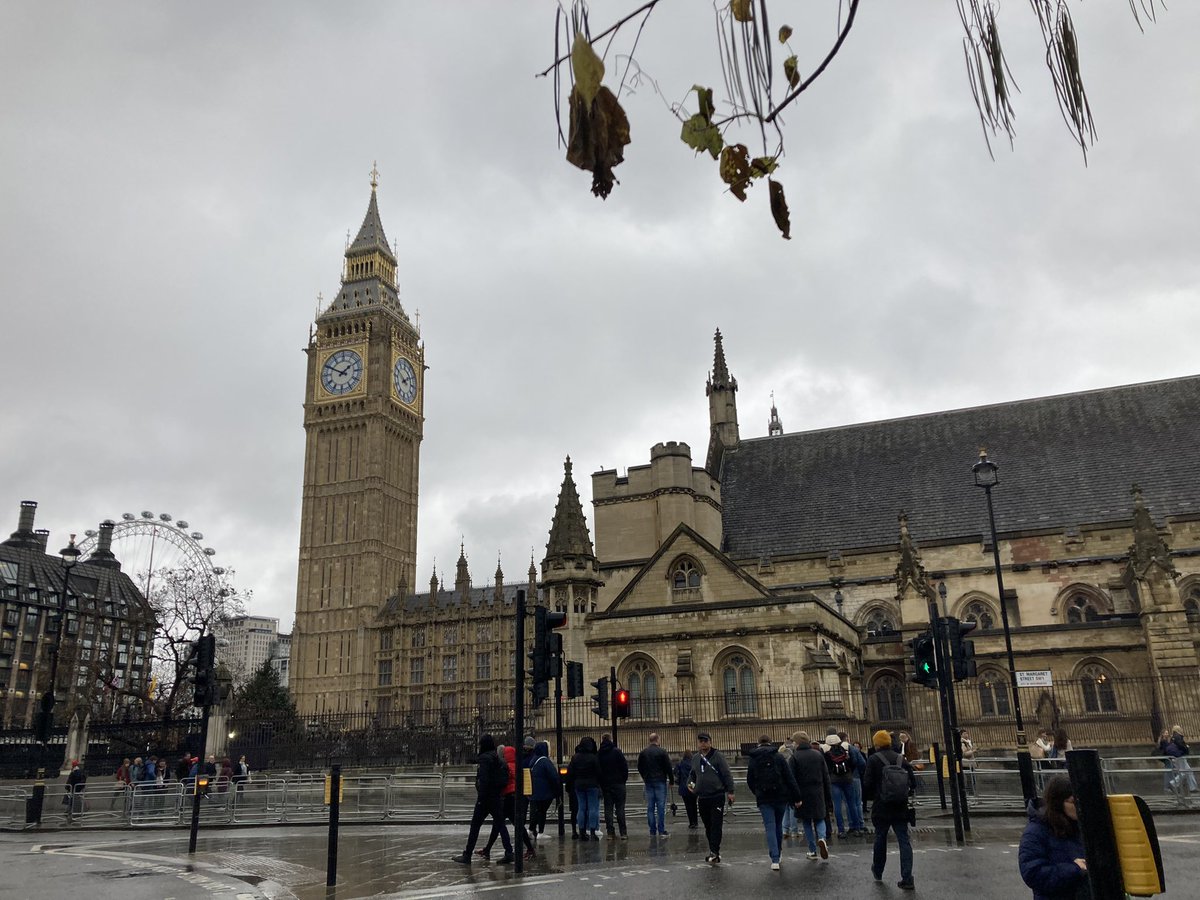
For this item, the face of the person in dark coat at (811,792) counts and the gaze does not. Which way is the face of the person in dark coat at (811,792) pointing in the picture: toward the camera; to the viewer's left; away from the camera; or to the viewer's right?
away from the camera

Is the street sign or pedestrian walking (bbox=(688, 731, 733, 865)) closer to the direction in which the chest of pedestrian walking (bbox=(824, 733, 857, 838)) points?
the street sign

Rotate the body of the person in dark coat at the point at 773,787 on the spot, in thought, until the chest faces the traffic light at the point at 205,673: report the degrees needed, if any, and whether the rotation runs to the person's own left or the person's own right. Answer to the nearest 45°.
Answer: approximately 90° to the person's own left

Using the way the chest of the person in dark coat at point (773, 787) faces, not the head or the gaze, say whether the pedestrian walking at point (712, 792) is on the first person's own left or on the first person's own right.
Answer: on the first person's own left

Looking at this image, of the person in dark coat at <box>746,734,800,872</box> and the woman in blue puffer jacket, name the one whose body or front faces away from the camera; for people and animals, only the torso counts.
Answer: the person in dark coat

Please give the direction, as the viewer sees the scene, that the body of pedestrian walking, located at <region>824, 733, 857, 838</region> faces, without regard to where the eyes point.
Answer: away from the camera

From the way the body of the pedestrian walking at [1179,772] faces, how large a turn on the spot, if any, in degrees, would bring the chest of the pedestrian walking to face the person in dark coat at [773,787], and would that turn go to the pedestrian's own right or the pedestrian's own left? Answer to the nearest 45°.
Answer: approximately 45° to the pedestrian's own left

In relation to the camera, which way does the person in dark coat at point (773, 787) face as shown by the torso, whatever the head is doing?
away from the camera
